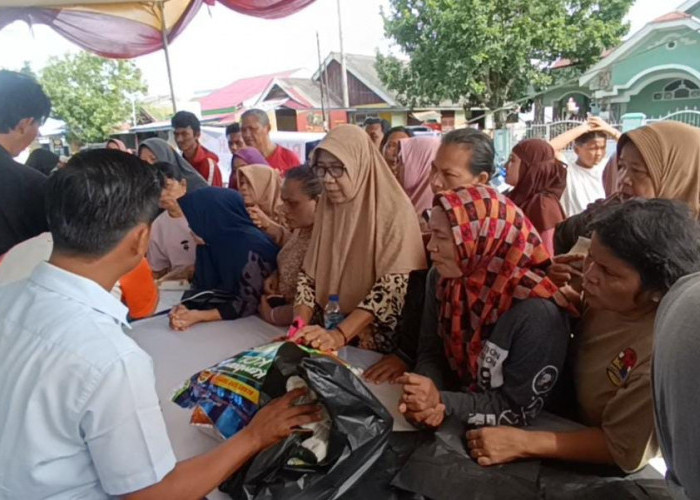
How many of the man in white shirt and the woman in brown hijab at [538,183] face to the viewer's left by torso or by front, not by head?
1

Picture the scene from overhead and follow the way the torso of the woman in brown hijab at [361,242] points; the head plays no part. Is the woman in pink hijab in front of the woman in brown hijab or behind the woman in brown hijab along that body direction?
behind

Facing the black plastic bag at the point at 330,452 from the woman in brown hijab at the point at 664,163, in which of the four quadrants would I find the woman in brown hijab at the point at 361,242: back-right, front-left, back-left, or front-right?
front-right

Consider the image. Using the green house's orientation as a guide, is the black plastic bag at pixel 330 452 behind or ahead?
ahead

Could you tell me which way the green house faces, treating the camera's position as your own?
facing the viewer and to the left of the viewer

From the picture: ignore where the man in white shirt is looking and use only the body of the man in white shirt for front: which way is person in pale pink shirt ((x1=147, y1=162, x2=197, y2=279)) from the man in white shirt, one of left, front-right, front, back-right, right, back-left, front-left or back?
front-left

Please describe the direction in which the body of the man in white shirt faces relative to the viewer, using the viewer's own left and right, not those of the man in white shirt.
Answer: facing away from the viewer and to the right of the viewer

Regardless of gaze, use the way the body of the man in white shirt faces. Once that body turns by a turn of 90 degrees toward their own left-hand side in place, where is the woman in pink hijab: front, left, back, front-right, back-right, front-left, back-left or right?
right

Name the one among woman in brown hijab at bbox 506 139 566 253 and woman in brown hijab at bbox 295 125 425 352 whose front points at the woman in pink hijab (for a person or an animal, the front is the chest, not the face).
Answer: woman in brown hijab at bbox 506 139 566 253

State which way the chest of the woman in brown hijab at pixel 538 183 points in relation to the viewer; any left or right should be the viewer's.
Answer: facing to the left of the viewer

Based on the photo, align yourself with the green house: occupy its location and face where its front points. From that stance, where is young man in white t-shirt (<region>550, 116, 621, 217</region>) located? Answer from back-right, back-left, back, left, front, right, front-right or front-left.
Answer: front-left

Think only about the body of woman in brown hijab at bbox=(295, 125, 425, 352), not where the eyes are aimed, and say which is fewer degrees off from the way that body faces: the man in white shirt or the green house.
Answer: the man in white shirt

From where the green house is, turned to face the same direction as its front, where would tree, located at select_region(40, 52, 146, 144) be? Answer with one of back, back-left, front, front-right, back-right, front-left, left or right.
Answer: front-right
